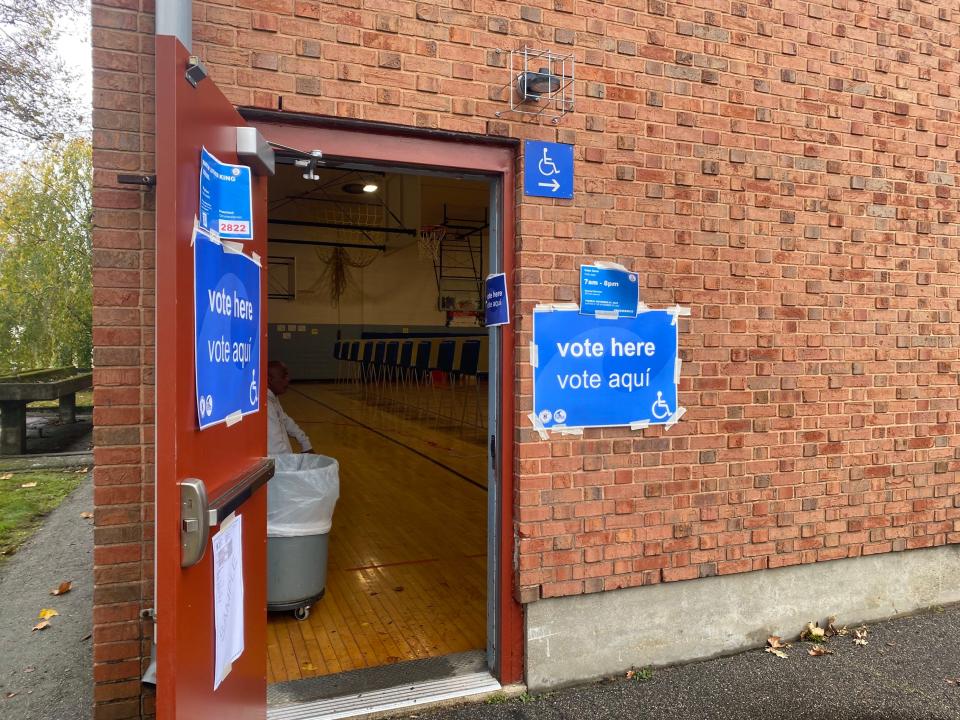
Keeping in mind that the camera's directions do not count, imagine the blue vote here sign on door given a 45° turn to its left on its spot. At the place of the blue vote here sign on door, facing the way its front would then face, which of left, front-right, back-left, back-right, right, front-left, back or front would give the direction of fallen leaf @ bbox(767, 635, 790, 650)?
front

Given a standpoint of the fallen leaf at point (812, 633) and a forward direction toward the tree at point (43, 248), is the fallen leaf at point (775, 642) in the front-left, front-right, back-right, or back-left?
front-left

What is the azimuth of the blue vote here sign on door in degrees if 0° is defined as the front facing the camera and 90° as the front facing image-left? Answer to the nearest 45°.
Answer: approximately 315°

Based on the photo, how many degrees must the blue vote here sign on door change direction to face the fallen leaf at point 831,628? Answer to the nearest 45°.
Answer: approximately 45° to its left

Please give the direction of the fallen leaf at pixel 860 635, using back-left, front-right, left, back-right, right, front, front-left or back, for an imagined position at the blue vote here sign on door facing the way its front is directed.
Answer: front-left
